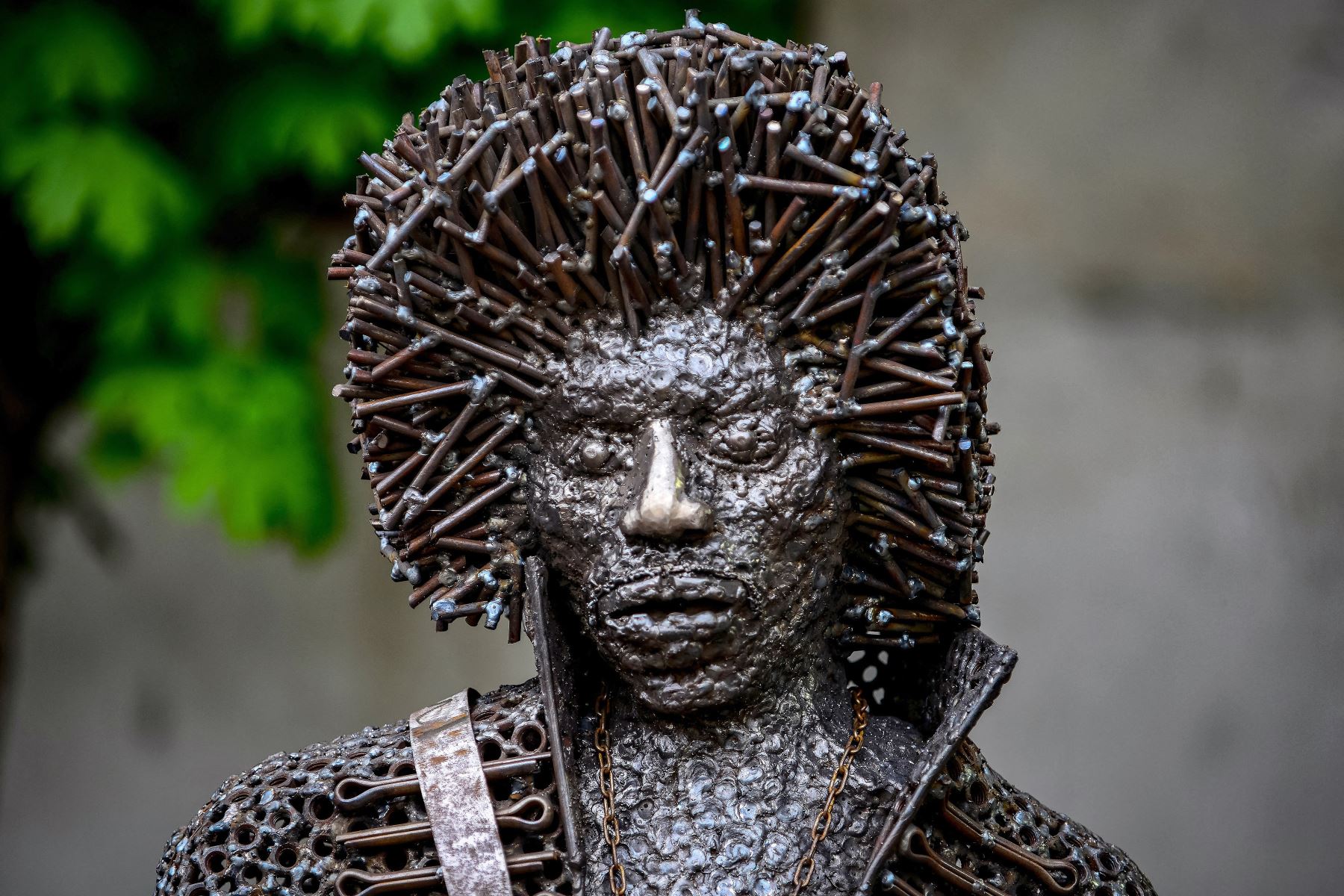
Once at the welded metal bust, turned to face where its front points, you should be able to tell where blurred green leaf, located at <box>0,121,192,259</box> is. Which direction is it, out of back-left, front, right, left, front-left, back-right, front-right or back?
back-right

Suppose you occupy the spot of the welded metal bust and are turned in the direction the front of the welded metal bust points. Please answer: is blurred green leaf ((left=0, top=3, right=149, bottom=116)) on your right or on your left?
on your right

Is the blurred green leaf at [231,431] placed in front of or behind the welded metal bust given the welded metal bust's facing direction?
behind

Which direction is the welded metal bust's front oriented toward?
toward the camera
